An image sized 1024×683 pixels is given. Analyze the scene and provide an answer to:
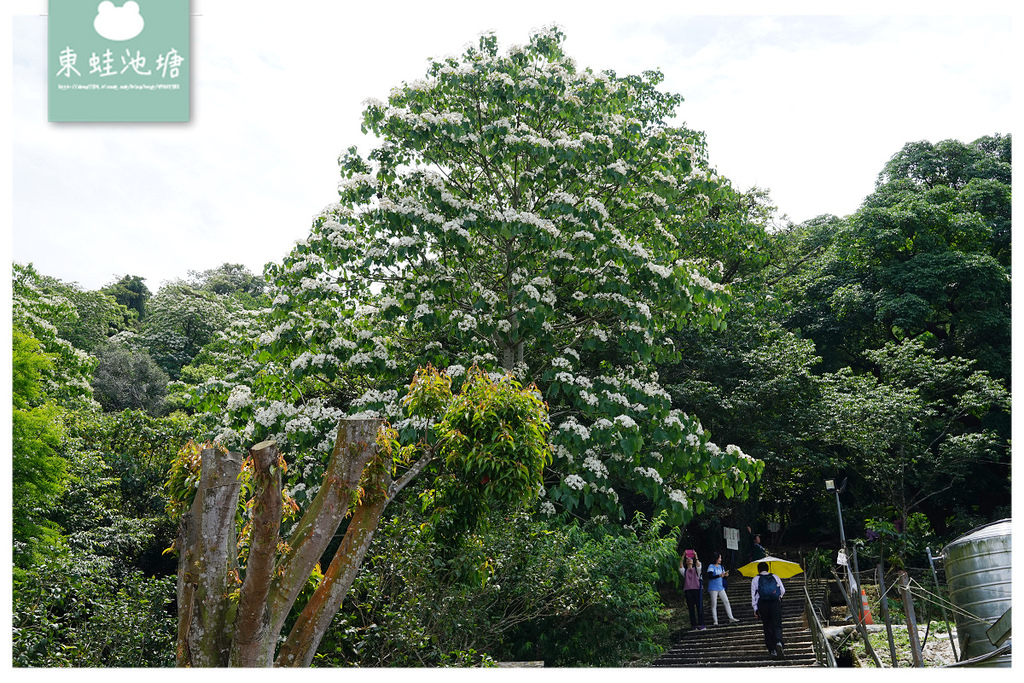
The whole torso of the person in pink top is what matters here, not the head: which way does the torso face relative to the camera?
toward the camera

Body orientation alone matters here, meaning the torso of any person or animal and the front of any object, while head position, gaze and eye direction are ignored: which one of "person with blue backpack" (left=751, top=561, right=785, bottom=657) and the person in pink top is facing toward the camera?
the person in pink top

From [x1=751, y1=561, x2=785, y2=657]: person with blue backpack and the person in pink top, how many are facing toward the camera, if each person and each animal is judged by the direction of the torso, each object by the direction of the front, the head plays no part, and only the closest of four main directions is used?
1

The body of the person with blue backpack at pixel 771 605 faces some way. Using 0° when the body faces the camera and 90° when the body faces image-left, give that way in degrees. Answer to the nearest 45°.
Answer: approximately 180°

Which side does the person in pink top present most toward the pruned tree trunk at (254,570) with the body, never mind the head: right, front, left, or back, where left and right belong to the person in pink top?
front

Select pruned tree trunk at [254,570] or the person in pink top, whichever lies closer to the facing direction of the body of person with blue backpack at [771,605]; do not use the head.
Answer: the person in pink top

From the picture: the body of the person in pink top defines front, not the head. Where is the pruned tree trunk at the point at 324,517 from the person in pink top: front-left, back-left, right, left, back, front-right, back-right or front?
front

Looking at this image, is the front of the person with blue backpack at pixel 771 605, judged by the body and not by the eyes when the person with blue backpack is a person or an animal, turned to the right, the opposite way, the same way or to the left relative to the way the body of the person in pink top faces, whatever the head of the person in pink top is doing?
the opposite way
